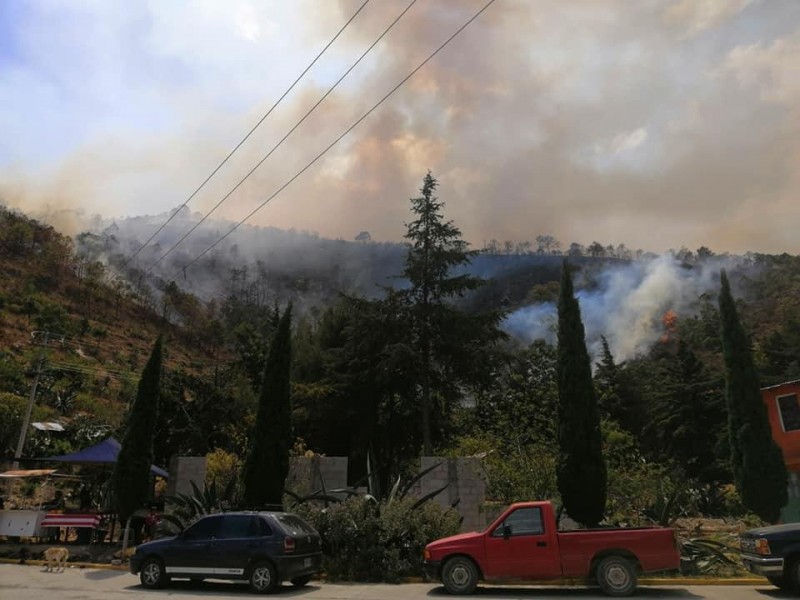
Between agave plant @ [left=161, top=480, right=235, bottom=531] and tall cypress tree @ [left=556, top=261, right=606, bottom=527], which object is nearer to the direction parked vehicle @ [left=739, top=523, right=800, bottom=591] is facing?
the agave plant

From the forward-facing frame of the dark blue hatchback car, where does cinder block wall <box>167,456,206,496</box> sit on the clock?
The cinder block wall is roughly at 1 o'clock from the dark blue hatchback car.

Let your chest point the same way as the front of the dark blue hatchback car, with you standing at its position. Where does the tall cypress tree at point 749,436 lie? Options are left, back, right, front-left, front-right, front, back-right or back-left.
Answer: back-right

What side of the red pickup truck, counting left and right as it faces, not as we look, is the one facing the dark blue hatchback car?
front

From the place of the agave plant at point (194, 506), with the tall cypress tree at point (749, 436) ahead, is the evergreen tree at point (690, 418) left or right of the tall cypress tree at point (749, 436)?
left

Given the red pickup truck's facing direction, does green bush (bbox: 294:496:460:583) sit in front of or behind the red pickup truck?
in front

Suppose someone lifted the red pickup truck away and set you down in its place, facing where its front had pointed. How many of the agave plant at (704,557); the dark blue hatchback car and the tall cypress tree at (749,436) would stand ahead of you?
1

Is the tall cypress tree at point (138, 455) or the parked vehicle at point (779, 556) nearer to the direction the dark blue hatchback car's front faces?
the tall cypress tree

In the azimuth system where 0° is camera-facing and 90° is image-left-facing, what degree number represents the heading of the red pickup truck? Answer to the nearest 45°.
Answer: approximately 90°

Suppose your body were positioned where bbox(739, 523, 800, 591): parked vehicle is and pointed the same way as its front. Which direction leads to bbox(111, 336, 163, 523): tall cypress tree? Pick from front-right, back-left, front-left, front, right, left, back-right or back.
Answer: front-right

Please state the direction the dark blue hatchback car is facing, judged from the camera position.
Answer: facing away from the viewer and to the left of the viewer

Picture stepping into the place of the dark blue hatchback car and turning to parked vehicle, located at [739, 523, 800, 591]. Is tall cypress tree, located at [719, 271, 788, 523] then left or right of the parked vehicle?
left
